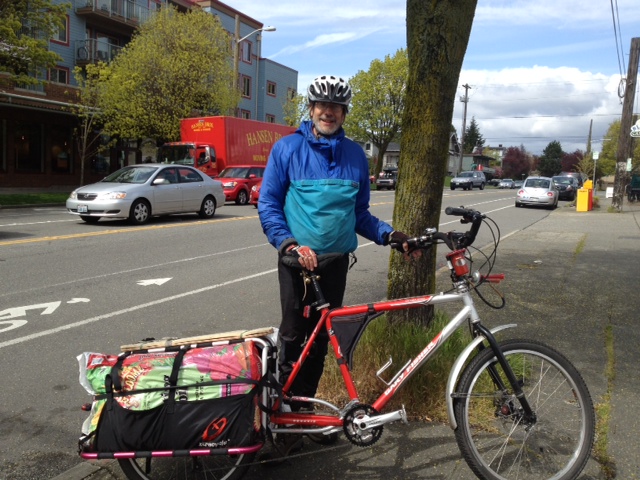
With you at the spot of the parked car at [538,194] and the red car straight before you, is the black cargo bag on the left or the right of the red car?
left

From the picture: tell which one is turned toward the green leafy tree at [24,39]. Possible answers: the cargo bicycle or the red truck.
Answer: the red truck

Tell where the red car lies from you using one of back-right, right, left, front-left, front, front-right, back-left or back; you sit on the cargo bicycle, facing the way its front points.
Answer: left

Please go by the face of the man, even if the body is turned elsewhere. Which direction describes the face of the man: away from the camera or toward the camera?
toward the camera

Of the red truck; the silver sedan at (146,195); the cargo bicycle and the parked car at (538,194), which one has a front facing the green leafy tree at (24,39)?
the red truck

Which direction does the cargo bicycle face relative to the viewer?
to the viewer's right

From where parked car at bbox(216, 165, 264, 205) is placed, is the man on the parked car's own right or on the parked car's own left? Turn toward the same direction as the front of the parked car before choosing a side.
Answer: on the parked car's own left

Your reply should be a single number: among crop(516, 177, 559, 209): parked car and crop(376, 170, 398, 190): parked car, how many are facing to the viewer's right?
0

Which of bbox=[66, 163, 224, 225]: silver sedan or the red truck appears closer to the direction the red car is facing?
the silver sedan

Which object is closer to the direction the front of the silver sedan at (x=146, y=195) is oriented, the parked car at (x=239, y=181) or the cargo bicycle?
the cargo bicycle

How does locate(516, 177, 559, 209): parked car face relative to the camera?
away from the camera

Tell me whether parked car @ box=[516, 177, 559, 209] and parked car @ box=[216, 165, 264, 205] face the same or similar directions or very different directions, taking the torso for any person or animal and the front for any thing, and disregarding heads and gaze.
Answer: very different directions

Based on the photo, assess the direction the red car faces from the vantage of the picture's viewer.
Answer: facing the viewer and to the left of the viewer

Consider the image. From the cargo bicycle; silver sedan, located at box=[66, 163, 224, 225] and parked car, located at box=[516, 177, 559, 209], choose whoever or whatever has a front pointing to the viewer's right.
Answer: the cargo bicycle

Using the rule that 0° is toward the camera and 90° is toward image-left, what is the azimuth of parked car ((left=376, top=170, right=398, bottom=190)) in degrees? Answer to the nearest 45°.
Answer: approximately 45°
